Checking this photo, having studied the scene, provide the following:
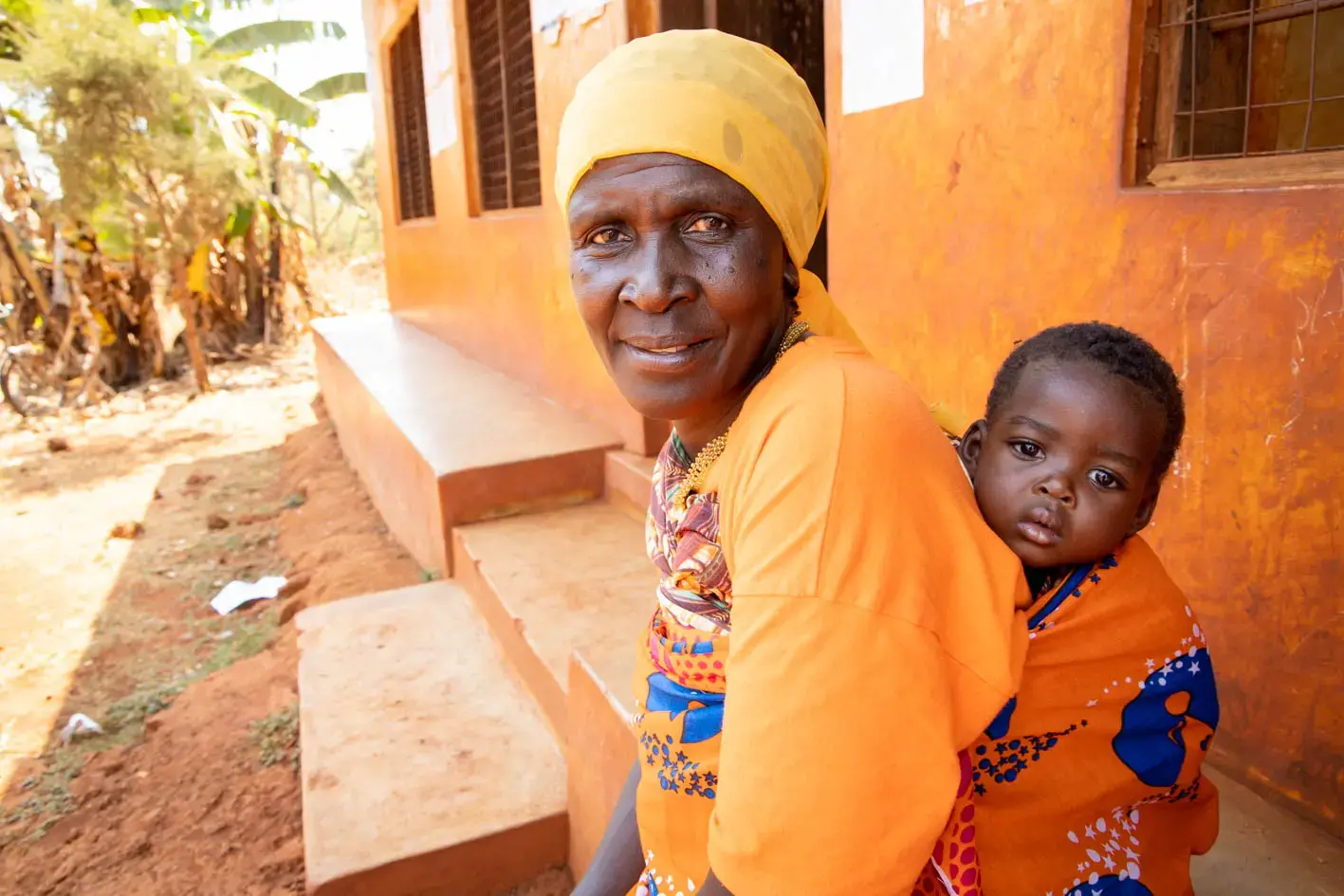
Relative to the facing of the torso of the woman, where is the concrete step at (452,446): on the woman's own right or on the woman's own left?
on the woman's own right

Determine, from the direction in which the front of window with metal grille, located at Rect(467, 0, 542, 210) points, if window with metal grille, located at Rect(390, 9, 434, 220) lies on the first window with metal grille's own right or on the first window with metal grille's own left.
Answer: on the first window with metal grille's own right

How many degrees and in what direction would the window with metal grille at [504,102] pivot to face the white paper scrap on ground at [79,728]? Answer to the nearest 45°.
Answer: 0° — it already faces it

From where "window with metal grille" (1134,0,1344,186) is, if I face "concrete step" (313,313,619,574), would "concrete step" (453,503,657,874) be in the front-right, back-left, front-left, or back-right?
front-left

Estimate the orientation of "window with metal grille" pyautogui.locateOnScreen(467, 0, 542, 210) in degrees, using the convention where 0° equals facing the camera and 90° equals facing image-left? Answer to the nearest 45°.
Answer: approximately 45°

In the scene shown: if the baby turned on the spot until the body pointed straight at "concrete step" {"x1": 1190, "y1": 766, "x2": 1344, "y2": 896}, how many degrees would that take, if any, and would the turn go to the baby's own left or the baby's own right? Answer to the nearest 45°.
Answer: approximately 180°

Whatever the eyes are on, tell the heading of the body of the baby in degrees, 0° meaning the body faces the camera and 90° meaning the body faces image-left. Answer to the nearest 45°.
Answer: approximately 45°

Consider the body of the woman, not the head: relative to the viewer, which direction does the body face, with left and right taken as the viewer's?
facing the viewer and to the left of the viewer

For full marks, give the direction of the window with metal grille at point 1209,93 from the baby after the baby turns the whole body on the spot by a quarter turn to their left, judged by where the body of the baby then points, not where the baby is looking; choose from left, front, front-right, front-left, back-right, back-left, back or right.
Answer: back-left

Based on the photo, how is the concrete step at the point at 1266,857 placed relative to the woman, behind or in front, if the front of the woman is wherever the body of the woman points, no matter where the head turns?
behind

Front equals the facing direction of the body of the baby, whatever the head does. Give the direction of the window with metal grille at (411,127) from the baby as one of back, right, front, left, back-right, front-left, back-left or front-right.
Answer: right

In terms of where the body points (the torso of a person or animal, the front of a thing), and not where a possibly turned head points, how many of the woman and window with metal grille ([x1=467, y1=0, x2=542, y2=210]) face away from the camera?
0

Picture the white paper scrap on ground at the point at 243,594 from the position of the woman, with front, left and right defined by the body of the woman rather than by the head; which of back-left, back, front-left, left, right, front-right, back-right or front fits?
right
